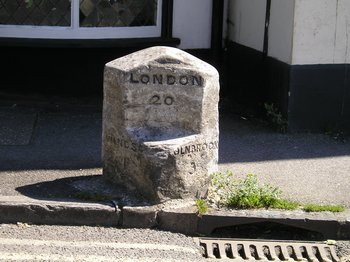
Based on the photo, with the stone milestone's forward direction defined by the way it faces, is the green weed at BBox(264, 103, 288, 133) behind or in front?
behind

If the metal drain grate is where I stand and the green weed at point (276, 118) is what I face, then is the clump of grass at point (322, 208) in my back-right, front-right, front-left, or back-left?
front-right

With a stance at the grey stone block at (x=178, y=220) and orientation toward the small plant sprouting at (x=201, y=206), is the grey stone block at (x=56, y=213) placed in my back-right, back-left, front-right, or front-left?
back-left

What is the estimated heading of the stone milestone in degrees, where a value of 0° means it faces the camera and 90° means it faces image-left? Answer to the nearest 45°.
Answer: approximately 0°

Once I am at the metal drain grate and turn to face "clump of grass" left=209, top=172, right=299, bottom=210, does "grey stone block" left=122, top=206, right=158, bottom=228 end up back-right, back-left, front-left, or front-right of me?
front-left

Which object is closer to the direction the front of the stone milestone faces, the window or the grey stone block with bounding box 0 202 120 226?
the grey stone block

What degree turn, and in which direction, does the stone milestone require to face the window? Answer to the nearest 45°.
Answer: approximately 180°

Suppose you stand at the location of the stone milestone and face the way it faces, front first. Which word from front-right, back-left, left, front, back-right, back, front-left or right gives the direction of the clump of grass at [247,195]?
left

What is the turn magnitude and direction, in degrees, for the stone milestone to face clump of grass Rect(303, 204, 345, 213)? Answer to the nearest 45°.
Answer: approximately 90° to its left

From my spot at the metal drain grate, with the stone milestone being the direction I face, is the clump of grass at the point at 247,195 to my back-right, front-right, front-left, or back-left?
front-right
